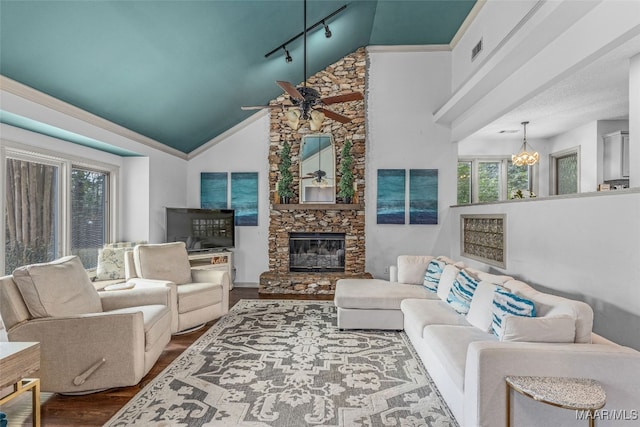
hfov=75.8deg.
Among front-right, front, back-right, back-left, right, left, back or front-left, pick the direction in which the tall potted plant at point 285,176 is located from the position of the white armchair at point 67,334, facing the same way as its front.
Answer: front-left

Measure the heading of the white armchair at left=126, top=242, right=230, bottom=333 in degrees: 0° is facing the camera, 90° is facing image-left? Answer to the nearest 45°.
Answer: approximately 315°

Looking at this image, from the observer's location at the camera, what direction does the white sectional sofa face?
facing to the left of the viewer

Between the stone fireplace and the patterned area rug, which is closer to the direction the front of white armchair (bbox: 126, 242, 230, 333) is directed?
the patterned area rug

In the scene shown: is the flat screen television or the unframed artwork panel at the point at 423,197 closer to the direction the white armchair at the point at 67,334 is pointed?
the unframed artwork panel

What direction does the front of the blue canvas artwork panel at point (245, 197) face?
toward the camera

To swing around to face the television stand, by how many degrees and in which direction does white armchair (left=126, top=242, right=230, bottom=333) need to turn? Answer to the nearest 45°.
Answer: approximately 135° to its left

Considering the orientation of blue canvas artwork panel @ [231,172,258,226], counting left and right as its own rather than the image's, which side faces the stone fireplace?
left

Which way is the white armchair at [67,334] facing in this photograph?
to the viewer's right

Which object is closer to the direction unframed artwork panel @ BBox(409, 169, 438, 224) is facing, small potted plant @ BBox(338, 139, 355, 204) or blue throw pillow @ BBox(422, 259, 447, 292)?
the blue throw pillow

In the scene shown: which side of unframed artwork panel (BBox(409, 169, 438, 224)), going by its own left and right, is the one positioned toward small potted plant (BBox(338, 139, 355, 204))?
right

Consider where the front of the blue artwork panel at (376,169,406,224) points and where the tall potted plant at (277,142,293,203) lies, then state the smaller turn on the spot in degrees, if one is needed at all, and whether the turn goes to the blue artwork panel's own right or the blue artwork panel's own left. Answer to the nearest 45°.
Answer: approximately 90° to the blue artwork panel's own right

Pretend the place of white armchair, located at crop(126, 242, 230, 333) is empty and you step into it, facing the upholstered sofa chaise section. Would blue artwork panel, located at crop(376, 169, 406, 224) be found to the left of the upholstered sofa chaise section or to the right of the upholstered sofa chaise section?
left

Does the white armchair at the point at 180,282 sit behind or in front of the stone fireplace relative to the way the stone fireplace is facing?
in front

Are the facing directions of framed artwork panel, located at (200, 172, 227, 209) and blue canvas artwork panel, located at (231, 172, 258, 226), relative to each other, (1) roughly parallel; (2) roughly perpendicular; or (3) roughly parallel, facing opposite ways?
roughly parallel

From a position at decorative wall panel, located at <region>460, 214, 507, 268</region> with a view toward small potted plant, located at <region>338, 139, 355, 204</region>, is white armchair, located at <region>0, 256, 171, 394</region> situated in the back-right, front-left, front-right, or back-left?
front-left
